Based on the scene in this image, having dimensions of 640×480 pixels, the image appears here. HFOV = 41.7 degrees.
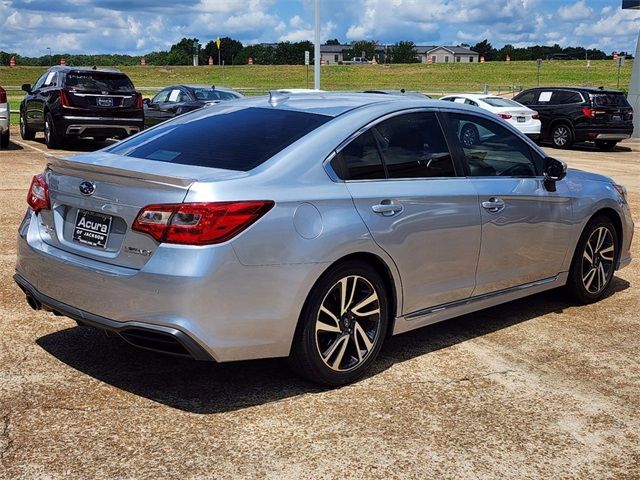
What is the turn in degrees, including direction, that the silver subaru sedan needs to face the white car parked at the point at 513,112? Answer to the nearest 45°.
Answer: approximately 45° to its left

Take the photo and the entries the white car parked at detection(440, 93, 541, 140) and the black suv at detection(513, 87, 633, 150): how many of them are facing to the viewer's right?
0

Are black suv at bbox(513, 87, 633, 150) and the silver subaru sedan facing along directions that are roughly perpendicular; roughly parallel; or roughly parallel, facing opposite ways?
roughly perpendicular

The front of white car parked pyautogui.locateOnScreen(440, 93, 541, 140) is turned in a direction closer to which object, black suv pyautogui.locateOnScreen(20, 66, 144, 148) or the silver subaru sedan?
the black suv

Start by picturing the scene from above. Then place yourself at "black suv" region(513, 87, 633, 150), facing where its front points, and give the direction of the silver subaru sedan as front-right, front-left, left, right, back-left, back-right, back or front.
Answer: back-left

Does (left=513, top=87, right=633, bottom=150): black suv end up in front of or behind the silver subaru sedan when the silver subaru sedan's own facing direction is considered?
in front

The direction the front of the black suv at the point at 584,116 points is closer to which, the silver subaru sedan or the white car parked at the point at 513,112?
the white car parked

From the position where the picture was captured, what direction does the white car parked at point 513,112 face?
facing away from the viewer and to the left of the viewer

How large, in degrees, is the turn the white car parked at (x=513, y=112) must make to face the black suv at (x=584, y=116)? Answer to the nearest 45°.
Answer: approximately 90° to its right

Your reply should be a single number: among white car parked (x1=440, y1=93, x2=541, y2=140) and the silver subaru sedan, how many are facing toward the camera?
0

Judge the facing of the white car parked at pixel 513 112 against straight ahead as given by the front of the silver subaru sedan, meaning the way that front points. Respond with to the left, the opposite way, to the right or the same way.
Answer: to the left

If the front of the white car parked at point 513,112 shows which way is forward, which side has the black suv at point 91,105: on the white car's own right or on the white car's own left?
on the white car's own left

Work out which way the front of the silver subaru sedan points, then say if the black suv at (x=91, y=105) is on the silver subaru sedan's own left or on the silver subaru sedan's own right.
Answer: on the silver subaru sedan's own left

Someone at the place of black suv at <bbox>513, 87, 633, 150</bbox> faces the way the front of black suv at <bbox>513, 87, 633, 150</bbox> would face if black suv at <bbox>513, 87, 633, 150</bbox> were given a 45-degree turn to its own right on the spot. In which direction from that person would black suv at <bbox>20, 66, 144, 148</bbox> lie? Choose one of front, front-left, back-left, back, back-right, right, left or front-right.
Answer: back-left

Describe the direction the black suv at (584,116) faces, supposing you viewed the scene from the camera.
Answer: facing away from the viewer and to the left of the viewer

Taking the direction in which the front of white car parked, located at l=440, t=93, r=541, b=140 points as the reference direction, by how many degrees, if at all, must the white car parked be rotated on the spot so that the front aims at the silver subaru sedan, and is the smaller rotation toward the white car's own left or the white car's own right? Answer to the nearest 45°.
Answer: approximately 135° to the white car's own left

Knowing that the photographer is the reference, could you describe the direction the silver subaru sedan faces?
facing away from the viewer and to the right of the viewer
